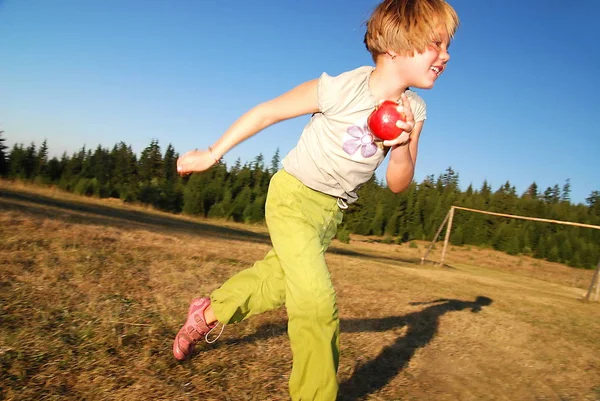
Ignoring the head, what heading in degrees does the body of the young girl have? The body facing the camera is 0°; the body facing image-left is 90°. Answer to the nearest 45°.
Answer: approximately 315°

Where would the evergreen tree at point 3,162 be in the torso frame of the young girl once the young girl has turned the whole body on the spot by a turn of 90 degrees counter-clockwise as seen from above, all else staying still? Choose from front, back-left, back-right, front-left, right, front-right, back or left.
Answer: left

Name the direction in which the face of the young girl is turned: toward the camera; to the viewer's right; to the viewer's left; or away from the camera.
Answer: to the viewer's right
